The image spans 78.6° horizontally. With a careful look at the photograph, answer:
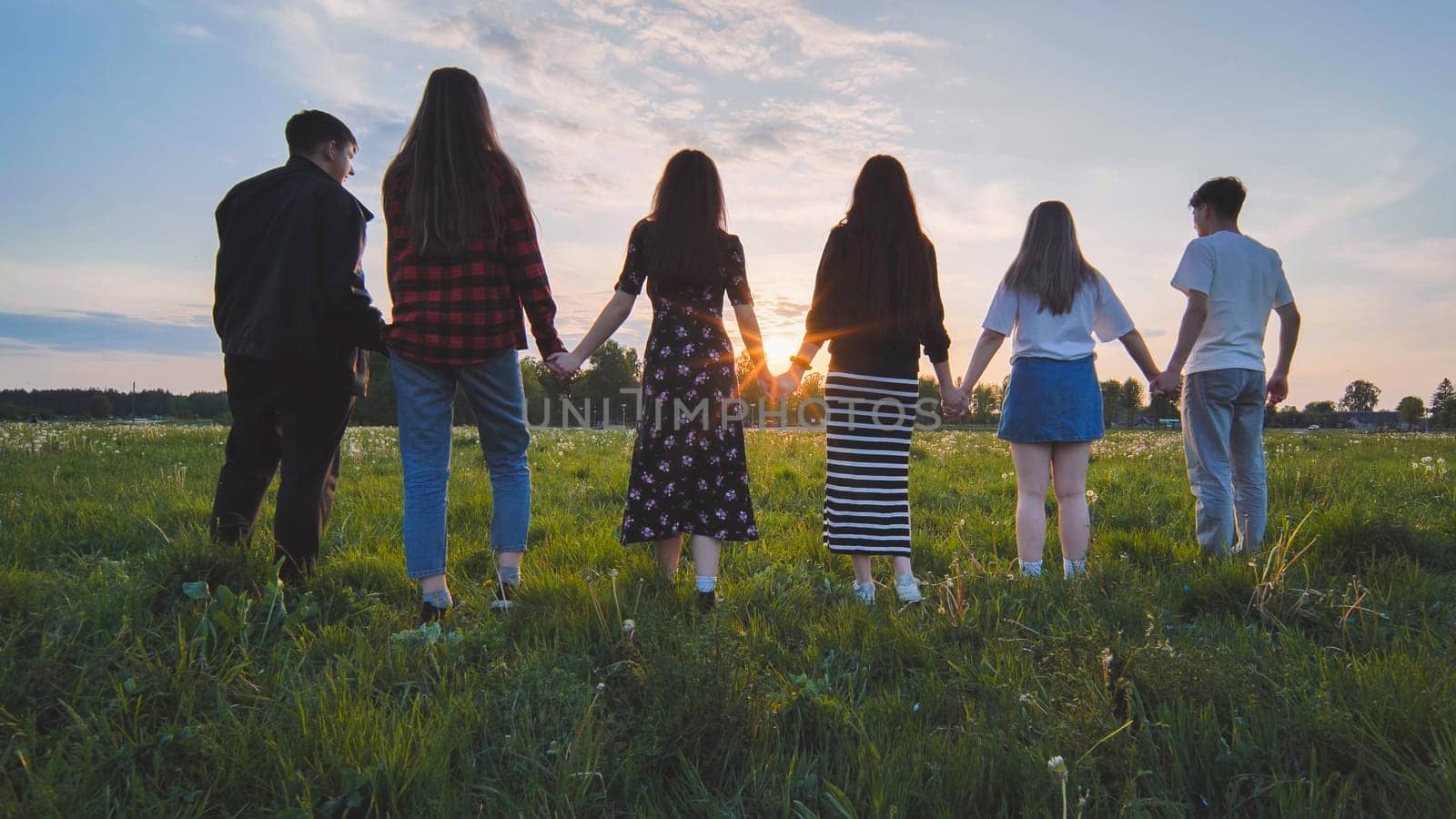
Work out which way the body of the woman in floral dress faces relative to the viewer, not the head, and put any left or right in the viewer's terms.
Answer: facing away from the viewer

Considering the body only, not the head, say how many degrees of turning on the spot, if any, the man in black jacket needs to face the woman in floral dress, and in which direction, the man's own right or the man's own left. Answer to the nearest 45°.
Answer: approximately 45° to the man's own right

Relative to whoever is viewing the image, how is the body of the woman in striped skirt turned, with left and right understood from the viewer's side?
facing away from the viewer

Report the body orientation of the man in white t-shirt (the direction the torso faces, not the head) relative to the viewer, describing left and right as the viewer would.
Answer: facing away from the viewer and to the left of the viewer

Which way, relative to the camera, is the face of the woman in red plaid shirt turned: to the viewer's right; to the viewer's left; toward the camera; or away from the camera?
away from the camera

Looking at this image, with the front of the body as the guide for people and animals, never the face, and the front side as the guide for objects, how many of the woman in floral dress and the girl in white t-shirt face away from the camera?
2

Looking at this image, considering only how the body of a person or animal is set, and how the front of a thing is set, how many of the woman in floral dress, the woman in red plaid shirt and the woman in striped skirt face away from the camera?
3

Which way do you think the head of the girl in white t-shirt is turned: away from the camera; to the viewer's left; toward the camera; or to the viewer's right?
away from the camera

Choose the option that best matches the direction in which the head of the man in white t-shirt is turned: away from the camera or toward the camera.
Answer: away from the camera

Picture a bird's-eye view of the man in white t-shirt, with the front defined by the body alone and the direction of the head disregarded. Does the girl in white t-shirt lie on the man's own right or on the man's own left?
on the man's own left

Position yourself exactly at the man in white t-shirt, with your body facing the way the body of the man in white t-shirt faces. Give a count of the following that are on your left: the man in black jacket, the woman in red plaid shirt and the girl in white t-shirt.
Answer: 3

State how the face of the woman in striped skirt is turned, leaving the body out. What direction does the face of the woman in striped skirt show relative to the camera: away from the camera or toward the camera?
away from the camera

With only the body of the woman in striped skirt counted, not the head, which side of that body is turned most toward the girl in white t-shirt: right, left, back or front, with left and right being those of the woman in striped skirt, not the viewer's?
right

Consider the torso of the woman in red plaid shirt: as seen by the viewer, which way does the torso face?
away from the camera

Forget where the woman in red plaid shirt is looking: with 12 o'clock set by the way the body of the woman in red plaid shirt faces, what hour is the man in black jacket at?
The man in black jacket is roughly at 10 o'clock from the woman in red plaid shirt.

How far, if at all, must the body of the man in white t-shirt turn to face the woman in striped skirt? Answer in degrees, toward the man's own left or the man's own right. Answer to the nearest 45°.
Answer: approximately 90° to the man's own left

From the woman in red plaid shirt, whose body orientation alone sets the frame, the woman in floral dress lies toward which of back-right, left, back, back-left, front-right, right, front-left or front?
right

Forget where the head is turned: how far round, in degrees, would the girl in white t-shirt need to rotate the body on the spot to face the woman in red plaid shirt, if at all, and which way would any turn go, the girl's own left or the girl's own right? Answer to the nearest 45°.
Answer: approximately 135° to the girl's own left
